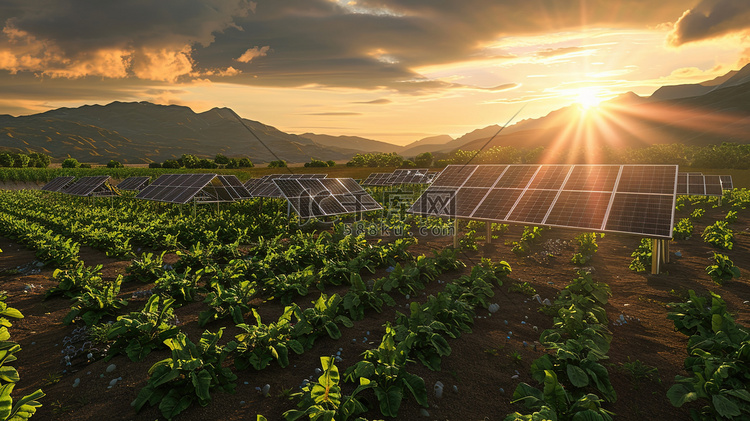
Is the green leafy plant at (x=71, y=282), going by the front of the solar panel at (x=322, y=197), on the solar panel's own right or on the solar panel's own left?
on the solar panel's own right

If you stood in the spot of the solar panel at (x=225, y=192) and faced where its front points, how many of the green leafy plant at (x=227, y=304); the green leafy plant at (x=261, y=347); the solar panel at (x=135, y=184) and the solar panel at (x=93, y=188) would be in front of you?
2

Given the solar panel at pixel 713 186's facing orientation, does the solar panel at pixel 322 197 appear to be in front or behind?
in front

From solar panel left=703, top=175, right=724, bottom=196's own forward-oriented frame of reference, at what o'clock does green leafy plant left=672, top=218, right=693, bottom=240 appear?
The green leafy plant is roughly at 12 o'clock from the solar panel.

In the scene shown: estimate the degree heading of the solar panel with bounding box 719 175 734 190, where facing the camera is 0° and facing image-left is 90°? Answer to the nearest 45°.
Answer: approximately 0°

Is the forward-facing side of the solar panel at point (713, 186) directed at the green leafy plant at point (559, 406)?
yes

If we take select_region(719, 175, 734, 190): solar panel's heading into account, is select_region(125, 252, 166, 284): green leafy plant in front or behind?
in front

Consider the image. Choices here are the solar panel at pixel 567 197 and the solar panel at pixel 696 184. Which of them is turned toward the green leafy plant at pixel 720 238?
the solar panel at pixel 696 184

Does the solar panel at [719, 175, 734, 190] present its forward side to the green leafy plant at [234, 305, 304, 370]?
yes

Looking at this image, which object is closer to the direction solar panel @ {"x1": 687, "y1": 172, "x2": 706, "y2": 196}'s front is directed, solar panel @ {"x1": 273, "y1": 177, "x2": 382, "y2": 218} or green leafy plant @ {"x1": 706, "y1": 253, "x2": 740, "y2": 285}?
the green leafy plant

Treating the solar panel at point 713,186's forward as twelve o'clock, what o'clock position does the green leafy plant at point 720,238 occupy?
The green leafy plant is roughly at 12 o'clock from the solar panel.
